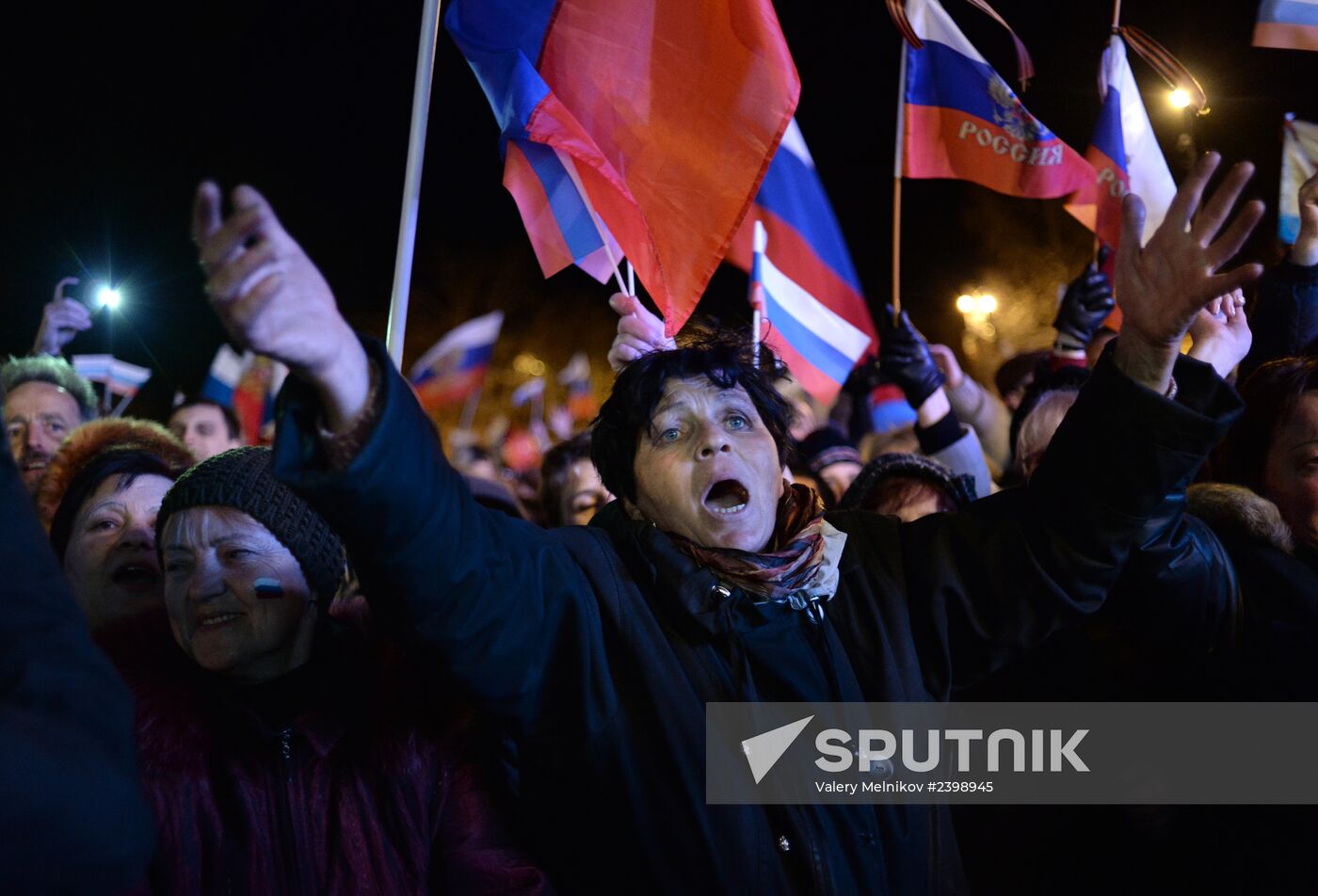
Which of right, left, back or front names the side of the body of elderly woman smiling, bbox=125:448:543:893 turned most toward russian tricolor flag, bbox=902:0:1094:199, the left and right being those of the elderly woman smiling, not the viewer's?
back

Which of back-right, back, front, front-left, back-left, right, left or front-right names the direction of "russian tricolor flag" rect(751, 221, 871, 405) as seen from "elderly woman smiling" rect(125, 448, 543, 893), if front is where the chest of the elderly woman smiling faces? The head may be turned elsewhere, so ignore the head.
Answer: back

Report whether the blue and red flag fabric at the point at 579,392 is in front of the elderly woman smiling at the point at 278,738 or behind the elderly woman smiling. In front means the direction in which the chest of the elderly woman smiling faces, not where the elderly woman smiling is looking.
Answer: behind

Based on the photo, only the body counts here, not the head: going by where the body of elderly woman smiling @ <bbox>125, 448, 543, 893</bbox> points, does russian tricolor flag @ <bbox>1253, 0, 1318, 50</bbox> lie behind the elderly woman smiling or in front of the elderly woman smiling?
behind

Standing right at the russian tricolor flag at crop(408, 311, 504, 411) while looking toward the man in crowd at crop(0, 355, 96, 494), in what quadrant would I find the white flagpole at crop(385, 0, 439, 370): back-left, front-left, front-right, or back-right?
front-left

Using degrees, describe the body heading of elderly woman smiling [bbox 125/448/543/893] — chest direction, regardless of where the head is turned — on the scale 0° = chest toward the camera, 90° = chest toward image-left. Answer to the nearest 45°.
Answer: approximately 45°

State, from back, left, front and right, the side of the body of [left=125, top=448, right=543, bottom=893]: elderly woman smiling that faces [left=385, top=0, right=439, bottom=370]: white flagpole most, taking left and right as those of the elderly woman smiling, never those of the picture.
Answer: back

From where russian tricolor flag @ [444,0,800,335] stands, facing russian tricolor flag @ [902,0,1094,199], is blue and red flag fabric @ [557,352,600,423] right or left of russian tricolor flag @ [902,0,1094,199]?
left

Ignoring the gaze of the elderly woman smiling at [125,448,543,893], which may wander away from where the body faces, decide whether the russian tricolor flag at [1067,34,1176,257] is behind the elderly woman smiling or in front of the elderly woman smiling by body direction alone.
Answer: behind
